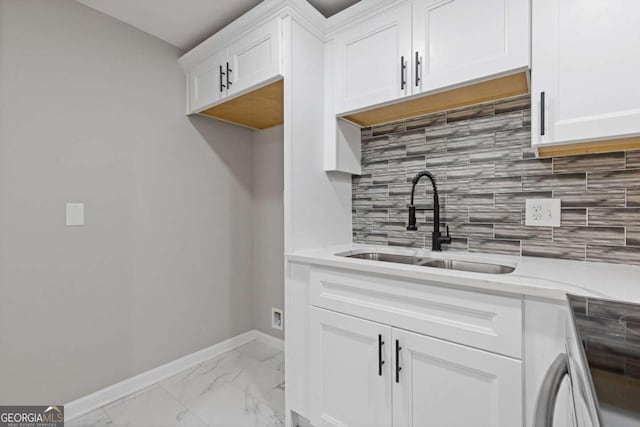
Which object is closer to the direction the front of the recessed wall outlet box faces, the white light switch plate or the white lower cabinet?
the white light switch plate

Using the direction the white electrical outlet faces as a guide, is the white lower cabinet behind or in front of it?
in front

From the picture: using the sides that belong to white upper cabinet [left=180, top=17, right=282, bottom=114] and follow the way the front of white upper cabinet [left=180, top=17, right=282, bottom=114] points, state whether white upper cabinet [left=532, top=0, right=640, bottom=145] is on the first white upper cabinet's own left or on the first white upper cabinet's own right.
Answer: on the first white upper cabinet's own left

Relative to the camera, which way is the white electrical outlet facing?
toward the camera

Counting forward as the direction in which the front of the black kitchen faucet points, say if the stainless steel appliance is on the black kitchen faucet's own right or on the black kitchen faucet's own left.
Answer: on the black kitchen faucet's own left

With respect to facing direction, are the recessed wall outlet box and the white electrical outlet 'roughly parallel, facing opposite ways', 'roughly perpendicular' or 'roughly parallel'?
roughly parallel

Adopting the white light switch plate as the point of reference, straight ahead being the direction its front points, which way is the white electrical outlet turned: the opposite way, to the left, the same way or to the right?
to the right

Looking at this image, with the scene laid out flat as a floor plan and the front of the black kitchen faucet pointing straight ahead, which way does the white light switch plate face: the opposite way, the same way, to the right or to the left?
to the left

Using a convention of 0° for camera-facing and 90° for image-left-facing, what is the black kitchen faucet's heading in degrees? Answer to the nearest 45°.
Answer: approximately 45°

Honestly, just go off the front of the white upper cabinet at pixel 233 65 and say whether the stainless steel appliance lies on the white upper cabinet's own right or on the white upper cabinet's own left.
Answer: on the white upper cabinet's own left

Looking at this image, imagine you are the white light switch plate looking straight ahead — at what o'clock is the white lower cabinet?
The white lower cabinet is roughly at 11 o'clock from the white light switch plate.

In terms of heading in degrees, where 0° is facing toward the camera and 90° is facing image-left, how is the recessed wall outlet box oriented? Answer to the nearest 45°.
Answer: approximately 45°

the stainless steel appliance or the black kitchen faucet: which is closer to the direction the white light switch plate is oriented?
the stainless steel appliance
